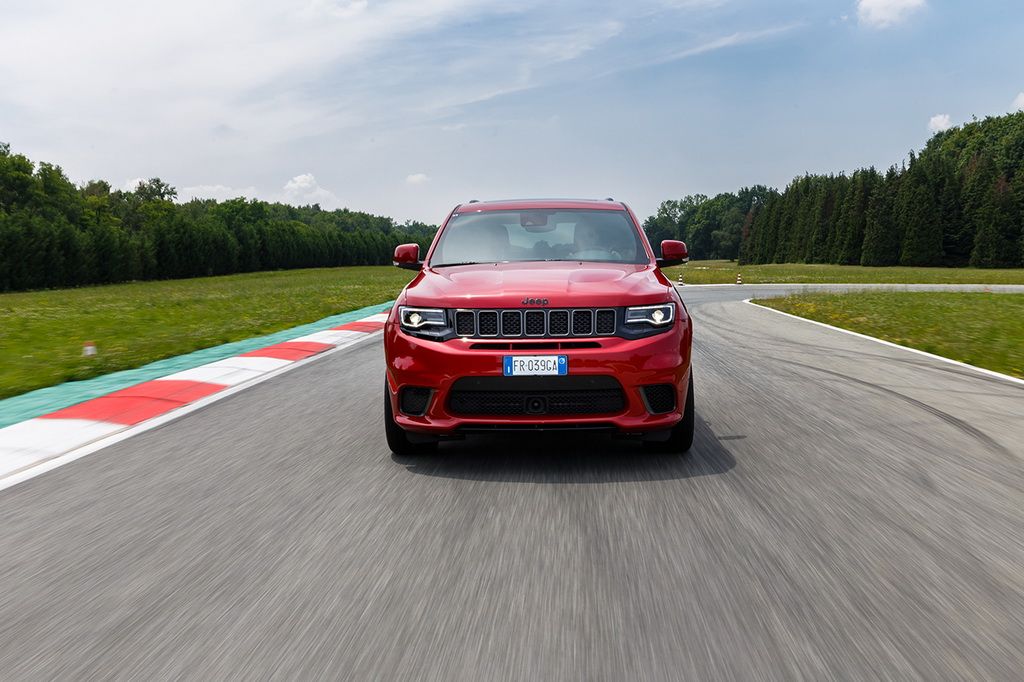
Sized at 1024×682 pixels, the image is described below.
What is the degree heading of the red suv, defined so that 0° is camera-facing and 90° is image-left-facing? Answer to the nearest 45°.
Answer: approximately 0°
